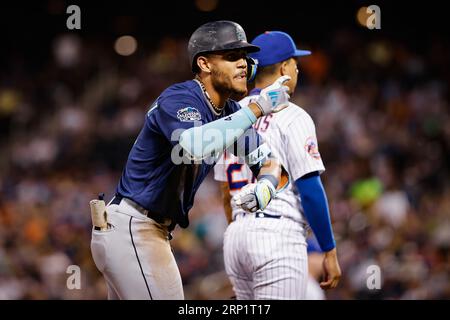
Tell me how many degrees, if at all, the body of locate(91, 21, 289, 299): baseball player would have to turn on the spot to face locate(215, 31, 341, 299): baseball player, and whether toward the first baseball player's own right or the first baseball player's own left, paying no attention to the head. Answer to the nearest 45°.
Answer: approximately 45° to the first baseball player's own left

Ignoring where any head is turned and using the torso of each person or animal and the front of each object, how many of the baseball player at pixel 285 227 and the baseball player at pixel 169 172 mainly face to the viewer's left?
0

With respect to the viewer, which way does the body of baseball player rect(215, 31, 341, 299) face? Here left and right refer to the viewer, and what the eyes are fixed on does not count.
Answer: facing away from the viewer and to the right of the viewer

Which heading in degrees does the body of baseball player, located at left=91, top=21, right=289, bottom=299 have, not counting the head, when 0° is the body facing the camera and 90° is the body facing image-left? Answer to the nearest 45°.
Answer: approximately 270°

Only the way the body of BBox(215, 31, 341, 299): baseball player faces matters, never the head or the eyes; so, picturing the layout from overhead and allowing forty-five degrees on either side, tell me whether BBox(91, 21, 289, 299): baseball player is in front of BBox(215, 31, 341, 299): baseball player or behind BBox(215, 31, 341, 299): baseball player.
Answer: behind
